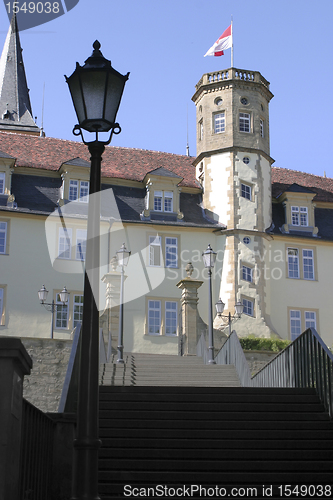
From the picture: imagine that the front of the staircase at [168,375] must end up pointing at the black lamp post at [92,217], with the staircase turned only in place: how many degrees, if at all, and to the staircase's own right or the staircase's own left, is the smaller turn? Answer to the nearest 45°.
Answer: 0° — it already faces it

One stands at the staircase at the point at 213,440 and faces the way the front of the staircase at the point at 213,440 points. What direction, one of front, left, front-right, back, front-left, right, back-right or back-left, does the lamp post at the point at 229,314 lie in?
back

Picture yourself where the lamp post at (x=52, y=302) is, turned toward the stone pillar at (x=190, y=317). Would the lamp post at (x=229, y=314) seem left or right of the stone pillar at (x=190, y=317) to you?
left

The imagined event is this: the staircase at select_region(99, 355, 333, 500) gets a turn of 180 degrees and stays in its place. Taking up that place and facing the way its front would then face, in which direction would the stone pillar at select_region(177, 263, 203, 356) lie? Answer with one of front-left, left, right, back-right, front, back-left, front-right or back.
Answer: front

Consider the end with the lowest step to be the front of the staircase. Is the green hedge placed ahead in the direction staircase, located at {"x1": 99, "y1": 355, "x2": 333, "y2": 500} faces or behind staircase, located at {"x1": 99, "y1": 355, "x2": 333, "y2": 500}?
behind

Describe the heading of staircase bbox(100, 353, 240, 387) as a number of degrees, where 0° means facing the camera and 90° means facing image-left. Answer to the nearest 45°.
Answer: approximately 0°

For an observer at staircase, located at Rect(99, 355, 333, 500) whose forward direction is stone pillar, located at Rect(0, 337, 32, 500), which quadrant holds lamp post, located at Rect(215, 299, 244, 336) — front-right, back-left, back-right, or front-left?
back-right

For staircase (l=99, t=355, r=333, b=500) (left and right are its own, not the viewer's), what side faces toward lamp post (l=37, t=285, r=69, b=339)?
back
